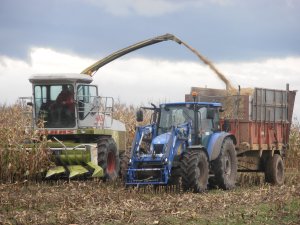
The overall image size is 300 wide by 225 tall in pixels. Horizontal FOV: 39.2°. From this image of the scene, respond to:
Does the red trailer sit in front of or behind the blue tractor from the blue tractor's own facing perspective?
behind
